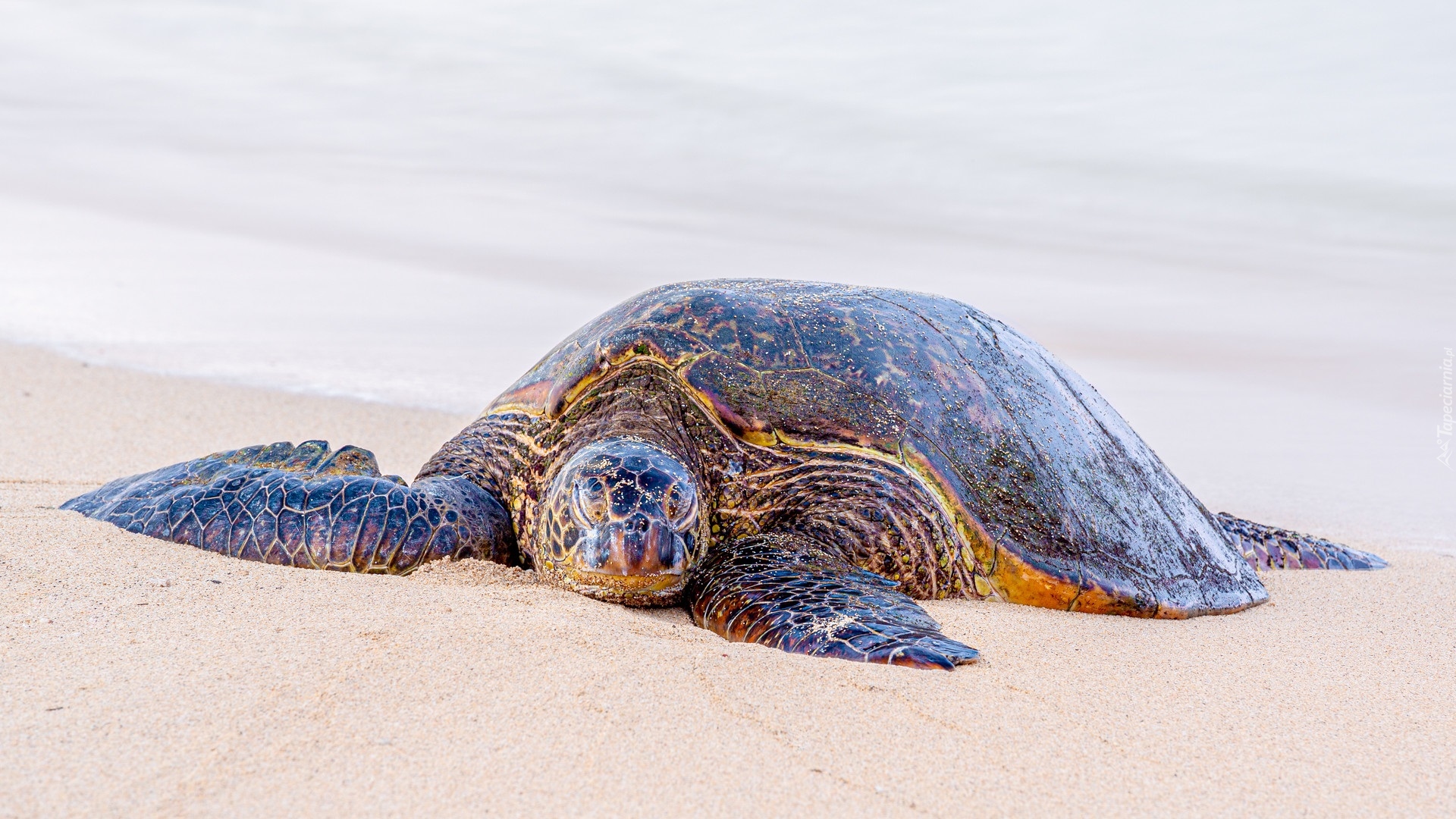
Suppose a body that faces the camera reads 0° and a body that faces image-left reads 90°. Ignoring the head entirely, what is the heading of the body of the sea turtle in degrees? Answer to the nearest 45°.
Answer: approximately 45°
